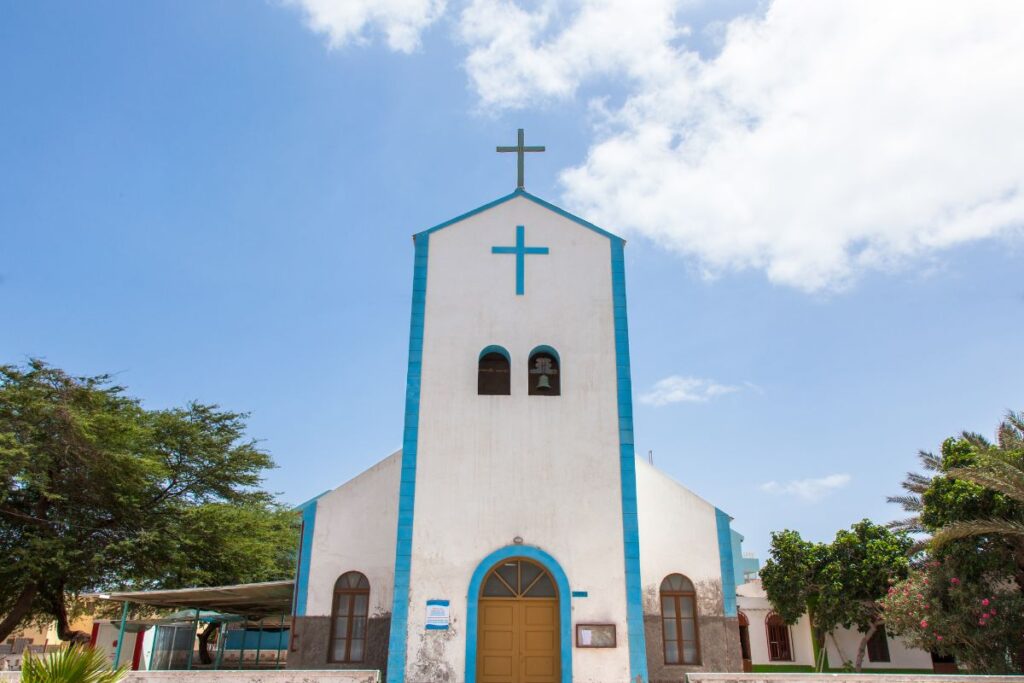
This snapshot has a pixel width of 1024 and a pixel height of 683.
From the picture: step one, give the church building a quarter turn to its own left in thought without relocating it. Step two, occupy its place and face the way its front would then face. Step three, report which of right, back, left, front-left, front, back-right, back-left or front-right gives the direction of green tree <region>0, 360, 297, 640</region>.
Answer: back-left

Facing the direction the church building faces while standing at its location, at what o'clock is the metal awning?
The metal awning is roughly at 4 o'clock from the church building.

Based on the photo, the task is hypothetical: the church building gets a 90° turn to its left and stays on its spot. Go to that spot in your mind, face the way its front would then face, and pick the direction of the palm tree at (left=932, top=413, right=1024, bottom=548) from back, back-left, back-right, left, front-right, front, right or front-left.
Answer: front

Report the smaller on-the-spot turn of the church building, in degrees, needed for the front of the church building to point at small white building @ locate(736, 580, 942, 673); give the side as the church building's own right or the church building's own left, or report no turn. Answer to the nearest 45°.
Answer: approximately 135° to the church building's own left

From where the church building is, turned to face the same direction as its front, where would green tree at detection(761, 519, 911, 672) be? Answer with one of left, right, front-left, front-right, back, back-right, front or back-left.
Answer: back-left

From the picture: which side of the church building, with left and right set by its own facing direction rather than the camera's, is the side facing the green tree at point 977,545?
left

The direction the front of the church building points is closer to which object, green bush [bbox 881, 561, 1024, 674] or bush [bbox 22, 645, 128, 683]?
the bush [bbox 22, 645, 128, 683]

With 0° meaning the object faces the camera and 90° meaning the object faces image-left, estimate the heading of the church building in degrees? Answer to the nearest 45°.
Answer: approximately 0°

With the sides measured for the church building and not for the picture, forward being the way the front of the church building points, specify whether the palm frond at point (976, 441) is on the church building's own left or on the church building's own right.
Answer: on the church building's own left

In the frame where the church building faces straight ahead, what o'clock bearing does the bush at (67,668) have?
The bush is roughly at 1 o'clock from the church building.
